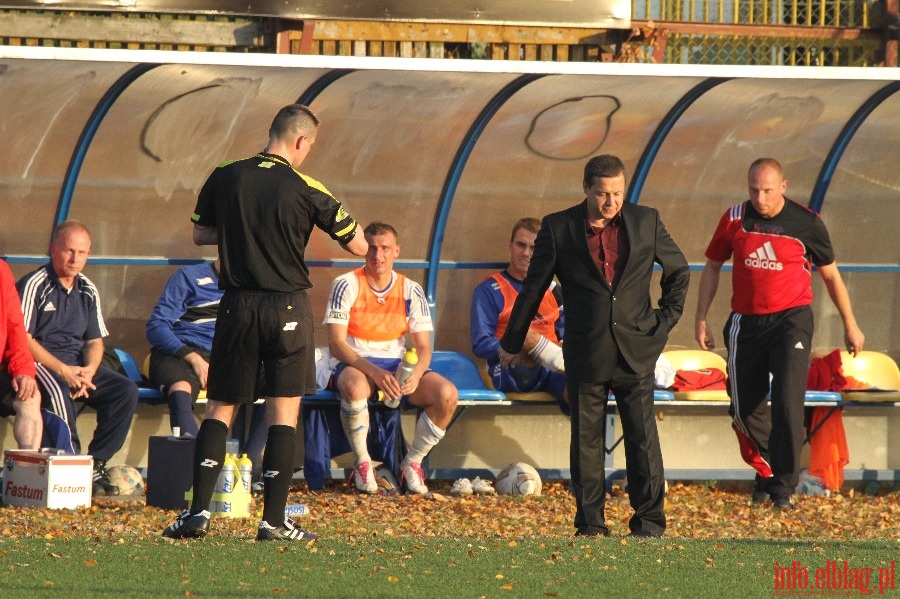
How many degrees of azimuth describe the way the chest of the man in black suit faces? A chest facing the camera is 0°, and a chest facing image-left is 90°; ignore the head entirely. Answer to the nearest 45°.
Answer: approximately 0°

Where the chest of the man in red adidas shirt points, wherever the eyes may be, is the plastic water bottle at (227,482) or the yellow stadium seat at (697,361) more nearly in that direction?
the plastic water bottle

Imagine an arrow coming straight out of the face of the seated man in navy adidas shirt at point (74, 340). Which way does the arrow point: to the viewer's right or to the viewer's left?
to the viewer's right

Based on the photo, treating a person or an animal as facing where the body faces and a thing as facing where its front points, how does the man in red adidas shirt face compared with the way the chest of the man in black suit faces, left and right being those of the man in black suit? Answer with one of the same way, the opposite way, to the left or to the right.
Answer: the same way

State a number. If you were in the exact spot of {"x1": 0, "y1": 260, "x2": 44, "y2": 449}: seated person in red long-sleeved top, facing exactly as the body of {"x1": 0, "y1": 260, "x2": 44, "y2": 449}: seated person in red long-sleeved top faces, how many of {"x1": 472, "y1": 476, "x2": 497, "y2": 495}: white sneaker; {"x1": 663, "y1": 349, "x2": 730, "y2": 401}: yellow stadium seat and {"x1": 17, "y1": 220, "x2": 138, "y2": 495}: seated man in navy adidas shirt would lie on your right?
0

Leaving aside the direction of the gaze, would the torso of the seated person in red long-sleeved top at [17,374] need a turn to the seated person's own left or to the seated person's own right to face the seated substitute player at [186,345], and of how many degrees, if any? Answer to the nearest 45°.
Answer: approximately 90° to the seated person's own left

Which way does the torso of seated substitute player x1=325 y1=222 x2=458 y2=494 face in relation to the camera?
toward the camera

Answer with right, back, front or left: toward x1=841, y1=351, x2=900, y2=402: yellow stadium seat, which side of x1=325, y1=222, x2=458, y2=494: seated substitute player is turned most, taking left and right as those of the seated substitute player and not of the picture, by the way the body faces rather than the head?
left

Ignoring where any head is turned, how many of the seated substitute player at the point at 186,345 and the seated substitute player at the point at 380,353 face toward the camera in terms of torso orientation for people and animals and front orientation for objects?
2
